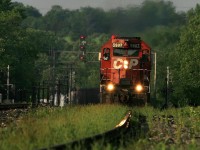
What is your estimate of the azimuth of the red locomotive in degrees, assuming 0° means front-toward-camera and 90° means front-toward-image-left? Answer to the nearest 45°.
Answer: approximately 0°

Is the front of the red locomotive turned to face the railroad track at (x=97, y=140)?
yes
